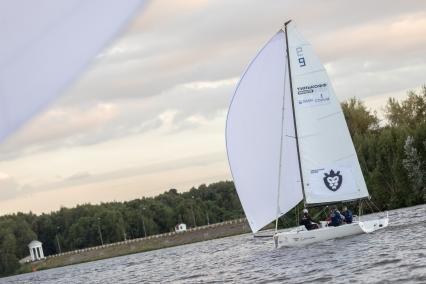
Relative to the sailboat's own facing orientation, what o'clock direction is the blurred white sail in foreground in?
The blurred white sail in foreground is roughly at 9 o'clock from the sailboat.

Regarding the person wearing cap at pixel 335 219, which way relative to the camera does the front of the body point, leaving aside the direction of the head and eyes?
to the viewer's left

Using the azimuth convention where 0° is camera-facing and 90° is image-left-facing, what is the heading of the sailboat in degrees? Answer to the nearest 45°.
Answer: approximately 90°
